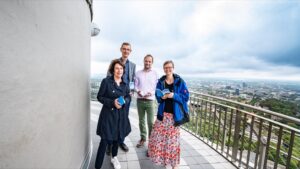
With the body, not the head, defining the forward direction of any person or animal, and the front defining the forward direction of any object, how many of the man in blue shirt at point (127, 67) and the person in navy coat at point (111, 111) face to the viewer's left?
0

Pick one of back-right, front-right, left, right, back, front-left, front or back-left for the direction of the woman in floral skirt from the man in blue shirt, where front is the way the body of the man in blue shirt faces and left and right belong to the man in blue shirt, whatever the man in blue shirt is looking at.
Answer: front-left

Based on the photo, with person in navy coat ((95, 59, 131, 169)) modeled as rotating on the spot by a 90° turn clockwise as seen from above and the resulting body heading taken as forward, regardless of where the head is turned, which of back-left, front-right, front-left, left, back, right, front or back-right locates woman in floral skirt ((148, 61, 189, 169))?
back-left

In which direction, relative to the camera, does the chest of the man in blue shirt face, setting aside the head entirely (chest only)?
toward the camera

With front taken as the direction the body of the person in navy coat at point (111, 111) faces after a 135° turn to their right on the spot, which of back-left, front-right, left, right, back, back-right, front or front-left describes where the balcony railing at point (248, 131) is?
back

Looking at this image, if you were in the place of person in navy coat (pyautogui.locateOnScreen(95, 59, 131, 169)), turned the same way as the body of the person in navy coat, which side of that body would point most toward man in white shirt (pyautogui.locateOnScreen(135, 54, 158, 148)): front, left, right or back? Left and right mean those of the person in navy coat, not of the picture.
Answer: left
